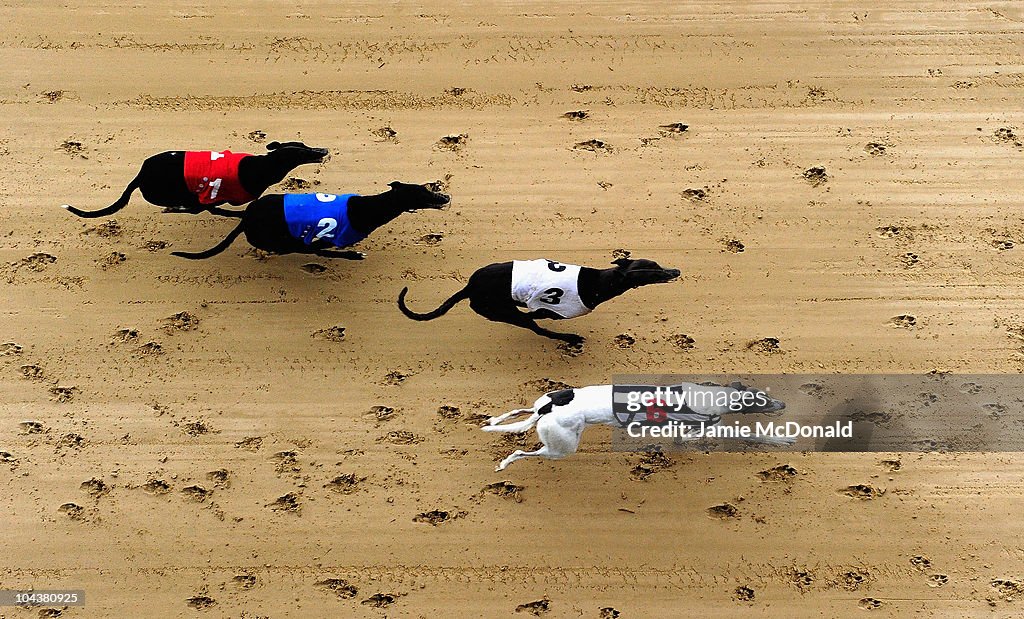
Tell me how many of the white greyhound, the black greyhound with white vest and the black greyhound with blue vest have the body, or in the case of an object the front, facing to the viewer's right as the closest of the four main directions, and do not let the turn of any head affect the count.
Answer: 3

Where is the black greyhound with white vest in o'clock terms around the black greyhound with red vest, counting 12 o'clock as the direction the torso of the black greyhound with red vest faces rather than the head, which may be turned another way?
The black greyhound with white vest is roughly at 1 o'clock from the black greyhound with red vest.

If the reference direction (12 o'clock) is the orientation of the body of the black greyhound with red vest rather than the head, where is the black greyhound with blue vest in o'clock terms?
The black greyhound with blue vest is roughly at 1 o'clock from the black greyhound with red vest.

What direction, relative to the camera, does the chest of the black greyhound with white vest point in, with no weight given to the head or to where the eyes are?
to the viewer's right

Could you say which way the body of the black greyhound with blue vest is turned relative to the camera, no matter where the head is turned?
to the viewer's right

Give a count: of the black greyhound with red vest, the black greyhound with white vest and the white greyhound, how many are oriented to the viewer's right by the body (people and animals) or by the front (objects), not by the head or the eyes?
3

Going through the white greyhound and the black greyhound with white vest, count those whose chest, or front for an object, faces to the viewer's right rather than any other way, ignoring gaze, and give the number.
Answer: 2

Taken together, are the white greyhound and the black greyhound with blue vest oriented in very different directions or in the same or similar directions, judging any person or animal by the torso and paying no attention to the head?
same or similar directions

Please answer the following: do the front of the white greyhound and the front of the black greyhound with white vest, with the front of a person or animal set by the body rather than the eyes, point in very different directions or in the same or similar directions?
same or similar directions

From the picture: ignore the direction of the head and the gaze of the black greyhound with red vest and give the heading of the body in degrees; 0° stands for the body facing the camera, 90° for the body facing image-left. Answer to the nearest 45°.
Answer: approximately 270°

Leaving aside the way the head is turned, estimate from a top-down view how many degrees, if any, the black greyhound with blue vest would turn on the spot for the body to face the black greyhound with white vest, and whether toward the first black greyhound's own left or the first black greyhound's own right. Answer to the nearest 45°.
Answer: approximately 45° to the first black greyhound's own right

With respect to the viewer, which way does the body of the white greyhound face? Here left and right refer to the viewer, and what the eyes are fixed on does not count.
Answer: facing to the right of the viewer

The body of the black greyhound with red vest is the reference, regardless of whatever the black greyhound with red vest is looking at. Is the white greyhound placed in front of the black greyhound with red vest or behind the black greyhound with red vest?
in front

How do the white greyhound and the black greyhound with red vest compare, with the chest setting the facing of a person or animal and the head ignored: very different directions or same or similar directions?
same or similar directions
